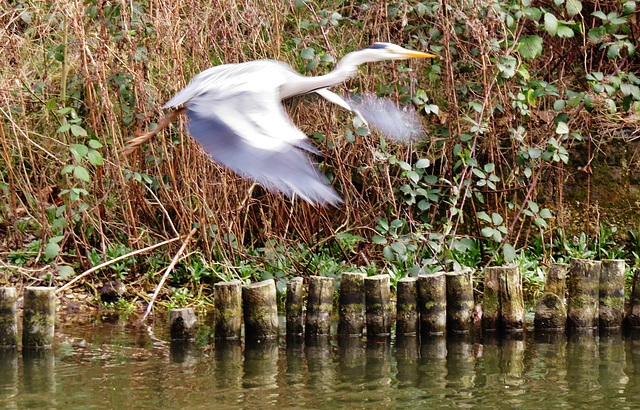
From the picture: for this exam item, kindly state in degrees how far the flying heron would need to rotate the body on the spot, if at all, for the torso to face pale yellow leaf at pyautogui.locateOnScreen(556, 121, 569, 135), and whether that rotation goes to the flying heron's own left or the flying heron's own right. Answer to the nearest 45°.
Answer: approximately 45° to the flying heron's own left

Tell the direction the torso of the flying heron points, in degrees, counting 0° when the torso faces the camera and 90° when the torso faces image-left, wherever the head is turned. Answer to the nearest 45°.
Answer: approximately 270°

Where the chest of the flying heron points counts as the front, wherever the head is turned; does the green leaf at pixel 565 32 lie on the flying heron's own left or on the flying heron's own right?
on the flying heron's own left

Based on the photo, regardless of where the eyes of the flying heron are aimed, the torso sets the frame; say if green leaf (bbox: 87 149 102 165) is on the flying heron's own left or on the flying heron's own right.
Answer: on the flying heron's own left

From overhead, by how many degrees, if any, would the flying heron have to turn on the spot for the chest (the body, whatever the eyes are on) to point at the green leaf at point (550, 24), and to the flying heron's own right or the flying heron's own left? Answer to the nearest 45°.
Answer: approximately 45° to the flying heron's own left

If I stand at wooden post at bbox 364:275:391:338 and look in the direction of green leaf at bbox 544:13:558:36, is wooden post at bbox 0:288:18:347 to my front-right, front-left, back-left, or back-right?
back-left

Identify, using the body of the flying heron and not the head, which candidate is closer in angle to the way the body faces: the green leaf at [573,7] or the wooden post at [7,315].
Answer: the green leaf

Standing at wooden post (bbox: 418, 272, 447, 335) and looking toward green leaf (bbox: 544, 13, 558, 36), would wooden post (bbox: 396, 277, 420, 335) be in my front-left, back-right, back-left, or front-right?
back-left
